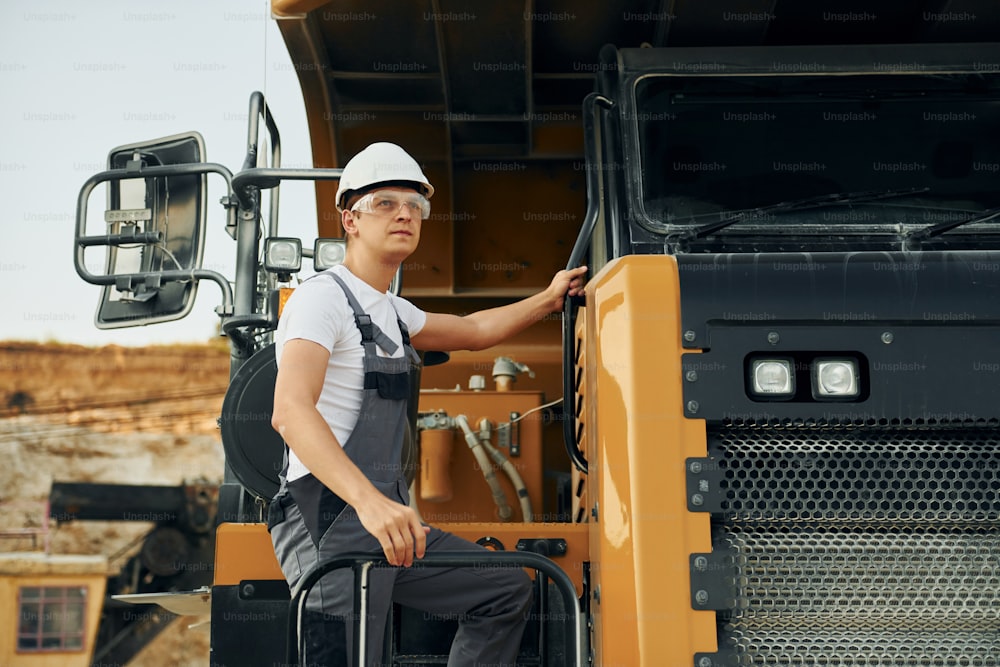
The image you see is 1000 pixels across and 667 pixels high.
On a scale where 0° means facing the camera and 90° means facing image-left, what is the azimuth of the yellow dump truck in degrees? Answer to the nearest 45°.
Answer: approximately 0°
